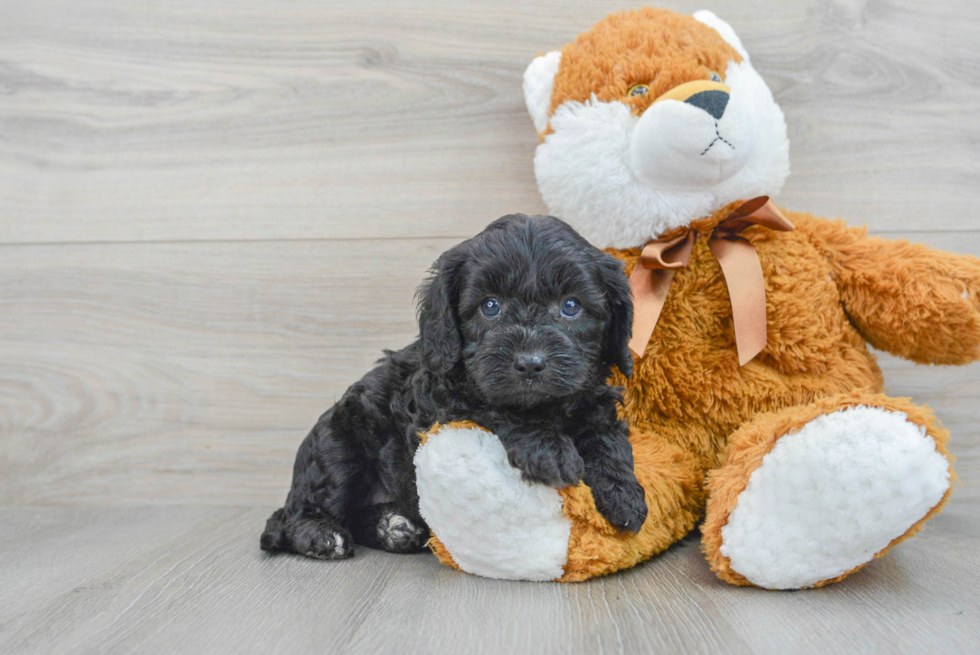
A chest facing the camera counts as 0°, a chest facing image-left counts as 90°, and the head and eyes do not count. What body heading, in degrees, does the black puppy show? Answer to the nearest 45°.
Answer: approximately 315°

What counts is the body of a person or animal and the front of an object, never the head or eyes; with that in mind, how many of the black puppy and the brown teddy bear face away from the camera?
0

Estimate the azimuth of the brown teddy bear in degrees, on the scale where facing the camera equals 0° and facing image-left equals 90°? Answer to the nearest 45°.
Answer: approximately 0°
